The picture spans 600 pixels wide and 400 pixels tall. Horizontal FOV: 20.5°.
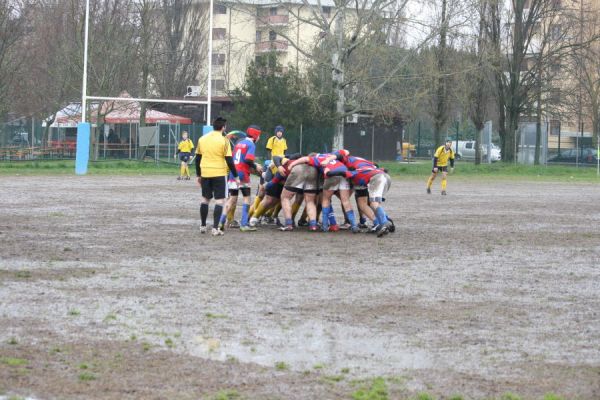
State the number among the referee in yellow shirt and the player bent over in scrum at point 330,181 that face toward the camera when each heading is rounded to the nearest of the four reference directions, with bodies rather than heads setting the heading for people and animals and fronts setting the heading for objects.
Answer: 0

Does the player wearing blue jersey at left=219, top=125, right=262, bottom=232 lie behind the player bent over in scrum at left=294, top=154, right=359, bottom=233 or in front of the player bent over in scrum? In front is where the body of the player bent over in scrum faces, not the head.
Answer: in front

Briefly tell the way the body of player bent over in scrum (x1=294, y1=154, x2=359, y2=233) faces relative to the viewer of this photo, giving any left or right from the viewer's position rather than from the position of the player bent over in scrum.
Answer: facing away from the viewer and to the left of the viewer

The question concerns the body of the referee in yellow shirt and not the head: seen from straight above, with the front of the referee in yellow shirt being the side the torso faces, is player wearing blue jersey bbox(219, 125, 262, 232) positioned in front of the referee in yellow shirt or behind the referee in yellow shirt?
in front

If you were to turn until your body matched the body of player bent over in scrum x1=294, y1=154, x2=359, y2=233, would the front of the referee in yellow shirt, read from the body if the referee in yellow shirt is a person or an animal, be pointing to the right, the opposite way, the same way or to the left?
to the right

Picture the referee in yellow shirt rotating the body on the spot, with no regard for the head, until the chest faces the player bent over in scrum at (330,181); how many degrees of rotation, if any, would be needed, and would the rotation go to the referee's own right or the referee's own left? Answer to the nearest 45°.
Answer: approximately 45° to the referee's own right

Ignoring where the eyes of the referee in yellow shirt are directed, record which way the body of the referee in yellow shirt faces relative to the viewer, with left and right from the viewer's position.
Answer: facing away from the viewer and to the right of the viewer
